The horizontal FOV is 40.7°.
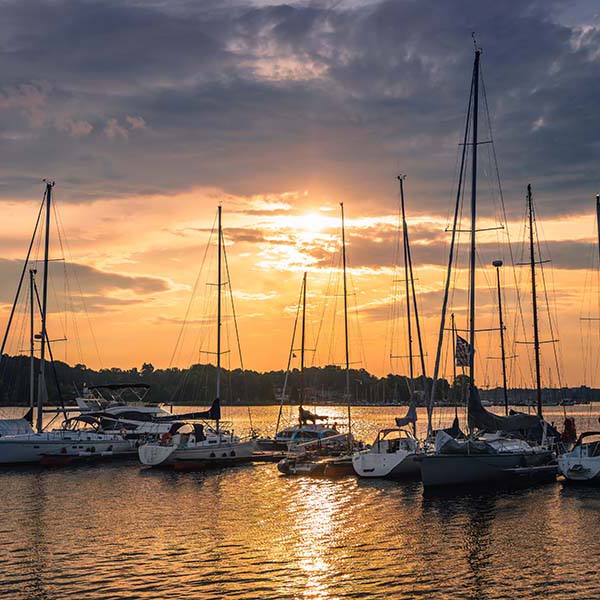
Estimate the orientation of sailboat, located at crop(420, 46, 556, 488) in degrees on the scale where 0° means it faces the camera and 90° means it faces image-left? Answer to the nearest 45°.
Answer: approximately 45°

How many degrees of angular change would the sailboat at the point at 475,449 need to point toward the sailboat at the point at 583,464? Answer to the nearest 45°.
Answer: approximately 135° to its left
